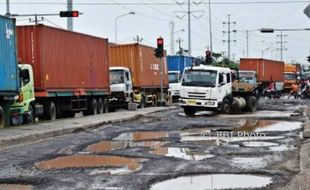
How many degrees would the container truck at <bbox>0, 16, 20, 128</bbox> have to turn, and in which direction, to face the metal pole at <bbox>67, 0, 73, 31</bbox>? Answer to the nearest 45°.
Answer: approximately 135° to its right

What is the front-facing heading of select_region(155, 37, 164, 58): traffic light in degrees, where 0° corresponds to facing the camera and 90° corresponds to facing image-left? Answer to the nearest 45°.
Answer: approximately 0°

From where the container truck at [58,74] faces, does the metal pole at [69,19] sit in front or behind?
behind

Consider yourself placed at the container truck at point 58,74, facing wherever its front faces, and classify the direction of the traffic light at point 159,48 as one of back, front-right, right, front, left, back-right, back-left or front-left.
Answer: back

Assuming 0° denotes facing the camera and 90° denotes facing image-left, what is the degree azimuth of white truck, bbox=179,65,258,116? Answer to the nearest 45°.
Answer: approximately 45°

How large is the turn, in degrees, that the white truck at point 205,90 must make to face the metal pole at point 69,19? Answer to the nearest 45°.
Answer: approximately 90° to its right

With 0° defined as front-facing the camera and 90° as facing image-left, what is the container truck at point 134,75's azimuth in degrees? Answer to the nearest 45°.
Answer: approximately 45°

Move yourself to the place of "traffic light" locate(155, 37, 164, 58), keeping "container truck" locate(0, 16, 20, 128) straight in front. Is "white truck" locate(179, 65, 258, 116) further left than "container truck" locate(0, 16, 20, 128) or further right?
left
